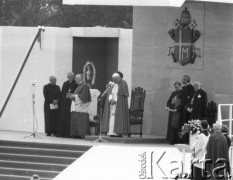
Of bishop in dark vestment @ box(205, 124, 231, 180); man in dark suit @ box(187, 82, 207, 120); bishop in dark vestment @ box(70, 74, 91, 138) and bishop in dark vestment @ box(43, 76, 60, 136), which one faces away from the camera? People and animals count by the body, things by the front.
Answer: bishop in dark vestment @ box(205, 124, 231, 180)

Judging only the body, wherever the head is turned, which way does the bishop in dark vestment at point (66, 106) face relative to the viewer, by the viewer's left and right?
facing the viewer and to the right of the viewer

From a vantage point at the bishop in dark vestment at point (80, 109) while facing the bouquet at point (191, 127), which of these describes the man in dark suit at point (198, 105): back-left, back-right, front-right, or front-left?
front-left

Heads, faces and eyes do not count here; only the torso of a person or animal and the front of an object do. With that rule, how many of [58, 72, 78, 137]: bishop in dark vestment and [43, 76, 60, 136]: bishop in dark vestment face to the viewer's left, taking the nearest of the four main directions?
0

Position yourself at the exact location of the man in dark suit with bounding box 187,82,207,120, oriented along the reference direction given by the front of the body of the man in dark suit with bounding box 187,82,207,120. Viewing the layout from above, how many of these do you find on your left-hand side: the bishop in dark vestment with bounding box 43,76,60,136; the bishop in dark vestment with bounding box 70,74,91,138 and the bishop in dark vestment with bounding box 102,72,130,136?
0

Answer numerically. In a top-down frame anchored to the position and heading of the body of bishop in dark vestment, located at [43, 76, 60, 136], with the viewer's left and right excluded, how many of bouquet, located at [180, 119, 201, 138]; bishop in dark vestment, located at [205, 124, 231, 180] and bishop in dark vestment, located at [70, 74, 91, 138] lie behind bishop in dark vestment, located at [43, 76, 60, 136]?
0

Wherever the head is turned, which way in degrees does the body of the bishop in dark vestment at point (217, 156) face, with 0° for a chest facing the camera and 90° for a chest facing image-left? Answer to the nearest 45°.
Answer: approximately 180°
